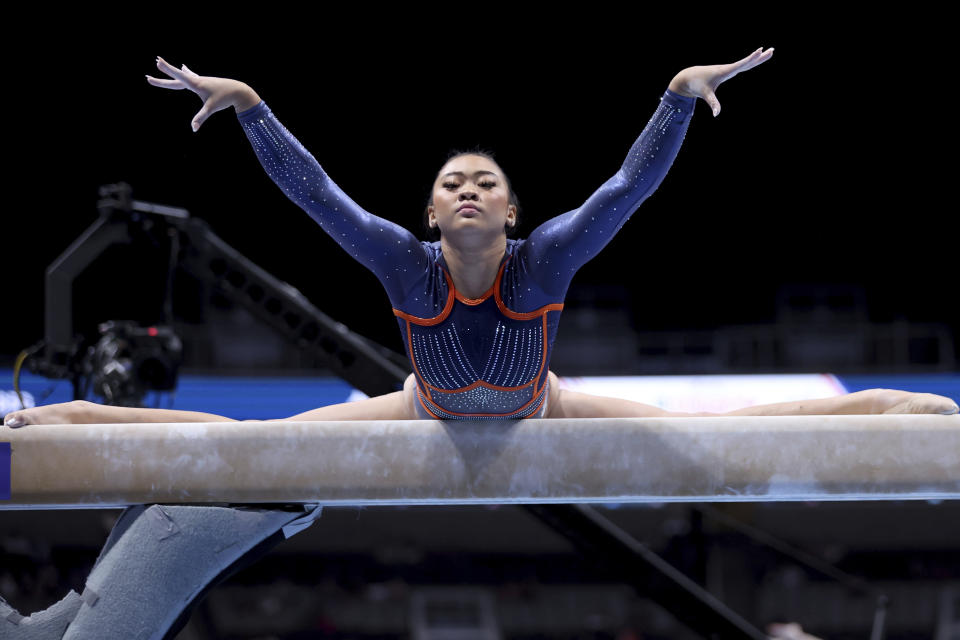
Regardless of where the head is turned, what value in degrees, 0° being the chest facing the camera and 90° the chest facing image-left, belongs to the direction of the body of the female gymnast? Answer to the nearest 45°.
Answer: approximately 0°
